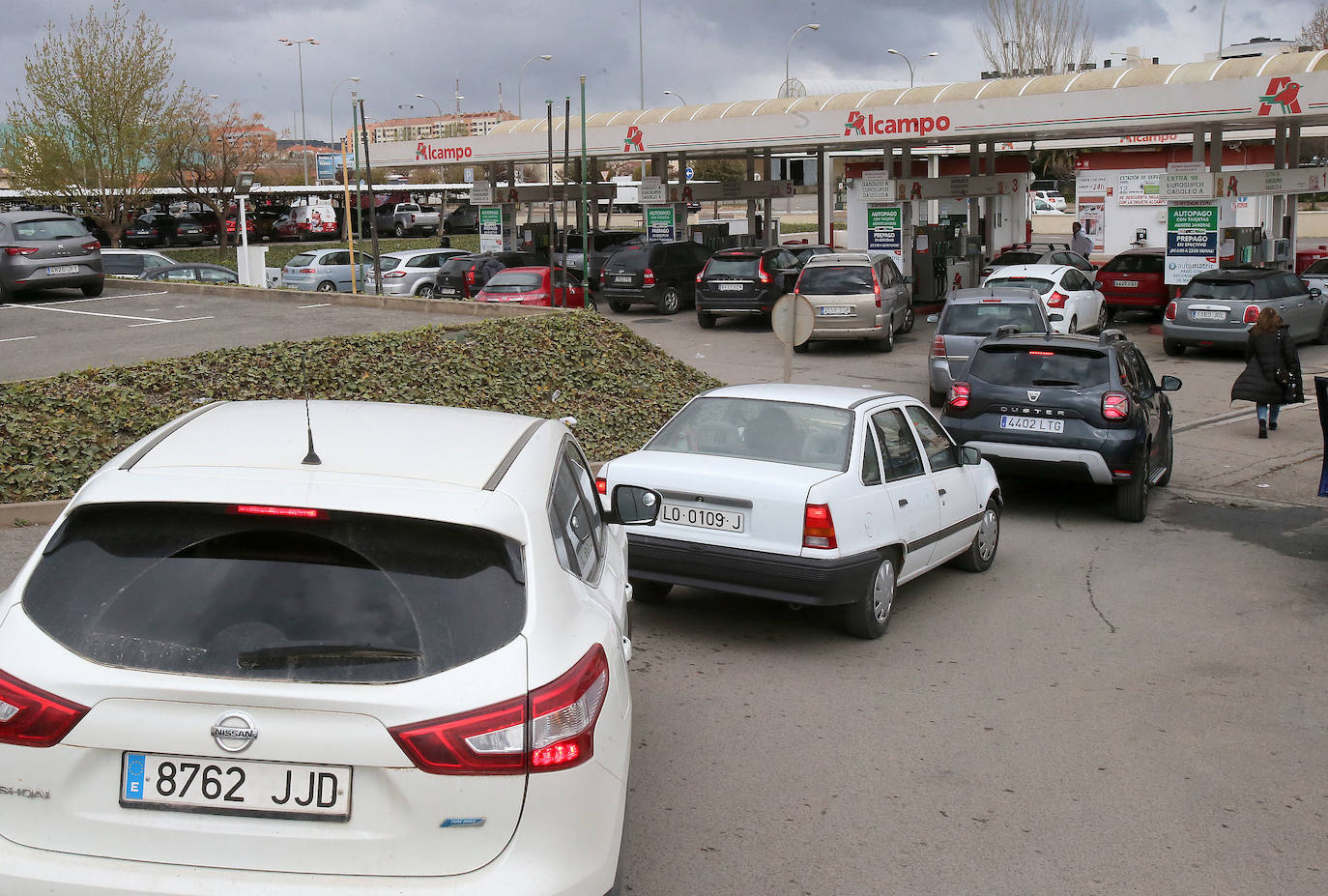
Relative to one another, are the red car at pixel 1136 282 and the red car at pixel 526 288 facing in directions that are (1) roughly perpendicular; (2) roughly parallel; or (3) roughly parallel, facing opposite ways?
roughly parallel

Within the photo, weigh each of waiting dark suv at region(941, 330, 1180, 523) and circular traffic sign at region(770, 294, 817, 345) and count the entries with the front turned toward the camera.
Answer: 0

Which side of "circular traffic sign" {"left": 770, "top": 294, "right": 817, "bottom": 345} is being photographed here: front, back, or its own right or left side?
back

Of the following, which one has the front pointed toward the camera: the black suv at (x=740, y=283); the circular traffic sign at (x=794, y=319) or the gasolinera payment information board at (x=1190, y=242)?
the gasolinera payment information board

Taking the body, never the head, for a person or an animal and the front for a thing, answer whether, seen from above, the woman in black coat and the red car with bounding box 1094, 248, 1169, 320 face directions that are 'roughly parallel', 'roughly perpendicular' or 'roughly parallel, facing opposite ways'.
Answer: roughly parallel

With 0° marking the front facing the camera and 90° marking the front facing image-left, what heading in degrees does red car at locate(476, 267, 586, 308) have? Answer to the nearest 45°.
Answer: approximately 225°

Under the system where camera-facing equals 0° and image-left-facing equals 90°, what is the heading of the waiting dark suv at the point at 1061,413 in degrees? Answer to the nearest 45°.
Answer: approximately 180°

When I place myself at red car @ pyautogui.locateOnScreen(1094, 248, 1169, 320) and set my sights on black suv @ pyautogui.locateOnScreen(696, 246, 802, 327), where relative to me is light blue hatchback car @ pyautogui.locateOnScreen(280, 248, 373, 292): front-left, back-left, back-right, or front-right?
front-right

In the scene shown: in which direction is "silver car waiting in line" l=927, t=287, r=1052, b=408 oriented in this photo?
away from the camera

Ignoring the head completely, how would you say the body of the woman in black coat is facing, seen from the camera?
away from the camera

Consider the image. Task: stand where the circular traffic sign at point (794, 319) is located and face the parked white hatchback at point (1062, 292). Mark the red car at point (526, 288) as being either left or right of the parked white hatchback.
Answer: left

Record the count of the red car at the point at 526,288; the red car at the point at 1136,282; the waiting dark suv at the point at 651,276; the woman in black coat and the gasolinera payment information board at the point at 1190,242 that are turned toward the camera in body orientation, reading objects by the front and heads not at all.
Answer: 1

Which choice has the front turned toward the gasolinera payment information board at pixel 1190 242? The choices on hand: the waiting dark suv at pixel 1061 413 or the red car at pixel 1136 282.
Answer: the waiting dark suv

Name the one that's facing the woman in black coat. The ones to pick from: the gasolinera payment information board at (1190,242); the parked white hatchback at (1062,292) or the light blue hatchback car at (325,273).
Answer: the gasolinera payment information board

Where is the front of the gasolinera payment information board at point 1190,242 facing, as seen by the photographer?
facing the viewer

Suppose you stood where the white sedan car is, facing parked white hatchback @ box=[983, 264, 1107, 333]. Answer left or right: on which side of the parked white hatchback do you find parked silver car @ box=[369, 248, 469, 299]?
left

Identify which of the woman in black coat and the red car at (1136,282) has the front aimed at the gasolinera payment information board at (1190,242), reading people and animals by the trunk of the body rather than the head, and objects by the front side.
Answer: the woman in black coat

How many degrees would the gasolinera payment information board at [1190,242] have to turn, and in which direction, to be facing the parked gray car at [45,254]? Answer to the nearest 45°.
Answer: approximately 45° to its right

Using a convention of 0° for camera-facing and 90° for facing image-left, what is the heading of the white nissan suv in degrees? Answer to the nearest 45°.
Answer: approximately 180°

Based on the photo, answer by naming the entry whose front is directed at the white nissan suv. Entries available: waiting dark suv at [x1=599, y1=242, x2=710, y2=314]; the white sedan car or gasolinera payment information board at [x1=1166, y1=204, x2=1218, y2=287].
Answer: the gasolinera payment information board
